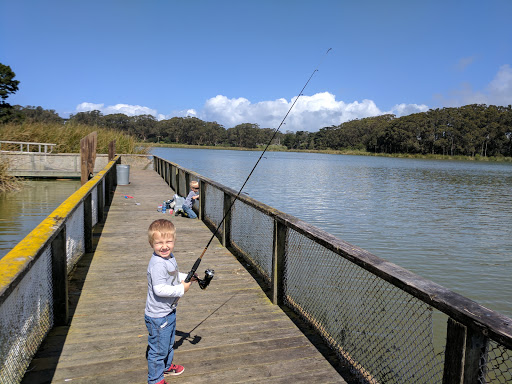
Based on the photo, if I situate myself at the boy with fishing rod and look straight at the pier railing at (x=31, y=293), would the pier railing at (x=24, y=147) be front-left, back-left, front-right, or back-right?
front-right

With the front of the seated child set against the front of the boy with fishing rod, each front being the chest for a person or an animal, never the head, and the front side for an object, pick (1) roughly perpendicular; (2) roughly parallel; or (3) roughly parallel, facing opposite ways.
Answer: roughly parallel

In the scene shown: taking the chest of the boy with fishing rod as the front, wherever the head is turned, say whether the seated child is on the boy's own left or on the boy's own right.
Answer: on the boy's own left

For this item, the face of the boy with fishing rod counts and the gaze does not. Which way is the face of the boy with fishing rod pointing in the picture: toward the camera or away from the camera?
toward the camera
